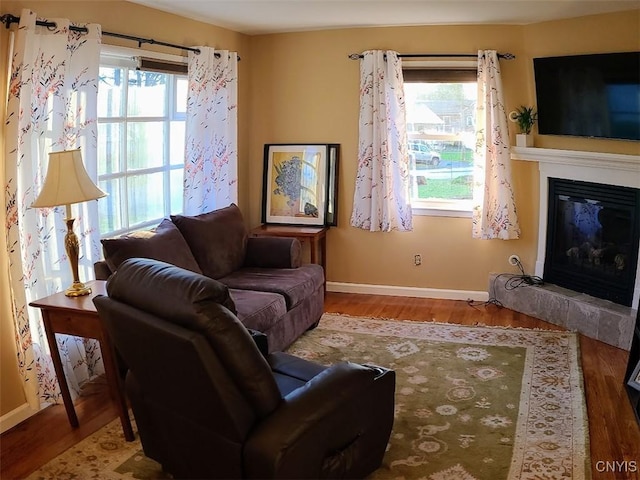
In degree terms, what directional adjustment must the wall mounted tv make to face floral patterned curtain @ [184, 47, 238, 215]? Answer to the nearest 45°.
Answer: approximately 45° to its right

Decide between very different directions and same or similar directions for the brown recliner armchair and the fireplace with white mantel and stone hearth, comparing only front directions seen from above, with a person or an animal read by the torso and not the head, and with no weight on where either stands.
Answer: very different directions

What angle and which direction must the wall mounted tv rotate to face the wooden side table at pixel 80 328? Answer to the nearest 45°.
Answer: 0° — it already faces it

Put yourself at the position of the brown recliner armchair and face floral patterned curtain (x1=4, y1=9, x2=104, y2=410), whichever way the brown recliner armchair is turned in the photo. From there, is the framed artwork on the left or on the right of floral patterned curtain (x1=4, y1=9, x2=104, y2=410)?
right

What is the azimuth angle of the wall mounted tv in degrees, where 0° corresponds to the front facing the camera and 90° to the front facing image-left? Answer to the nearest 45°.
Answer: approximately 45°

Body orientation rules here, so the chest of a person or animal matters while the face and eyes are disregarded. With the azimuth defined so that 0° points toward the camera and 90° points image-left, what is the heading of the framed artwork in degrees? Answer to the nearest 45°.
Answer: approximately 0°

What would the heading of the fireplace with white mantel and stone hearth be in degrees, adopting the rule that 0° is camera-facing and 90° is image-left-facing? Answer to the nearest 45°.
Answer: approximately 45°

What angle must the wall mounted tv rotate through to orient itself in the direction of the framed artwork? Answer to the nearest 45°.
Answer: approximately 45° to its right

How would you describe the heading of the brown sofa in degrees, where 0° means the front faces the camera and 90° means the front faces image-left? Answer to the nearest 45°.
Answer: approximately 315°

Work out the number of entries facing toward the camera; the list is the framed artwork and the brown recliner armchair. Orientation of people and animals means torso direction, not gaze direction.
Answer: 1

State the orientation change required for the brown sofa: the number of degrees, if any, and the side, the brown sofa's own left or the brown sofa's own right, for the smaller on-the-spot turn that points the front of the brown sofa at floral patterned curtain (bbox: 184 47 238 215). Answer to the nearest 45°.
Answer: approximately 135° to the brown sofa's own left

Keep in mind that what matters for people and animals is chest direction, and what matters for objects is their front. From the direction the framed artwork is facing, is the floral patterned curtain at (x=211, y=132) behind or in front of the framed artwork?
in front
